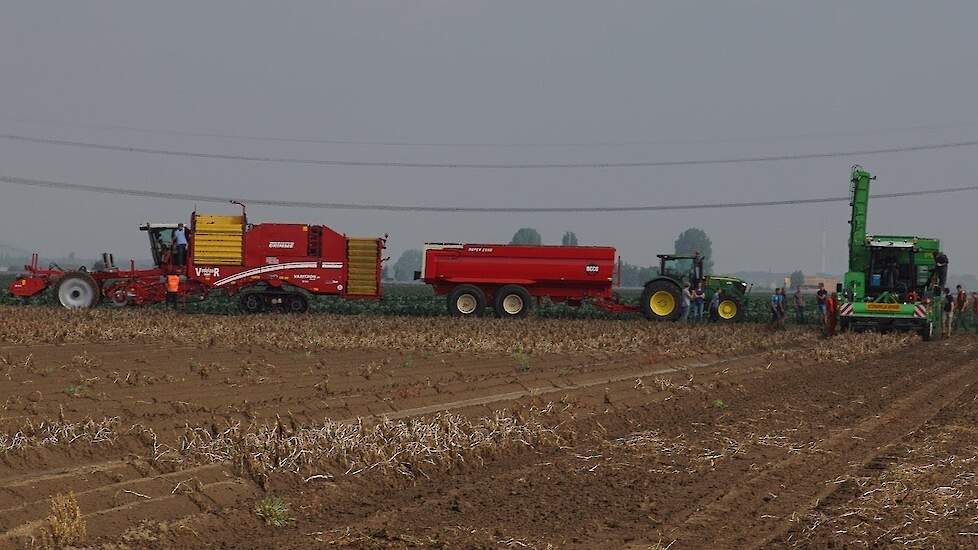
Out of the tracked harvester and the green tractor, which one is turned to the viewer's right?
the green tractor

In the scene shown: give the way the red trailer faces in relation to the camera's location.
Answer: facing to the right of the viewer

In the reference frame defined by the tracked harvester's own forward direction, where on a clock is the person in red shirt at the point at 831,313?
The person in red shirt is roughly at 7 o'clock from the tracked harvester.

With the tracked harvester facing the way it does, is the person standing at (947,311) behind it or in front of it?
behind

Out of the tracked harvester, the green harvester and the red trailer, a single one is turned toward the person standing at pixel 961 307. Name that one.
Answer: the red trailer

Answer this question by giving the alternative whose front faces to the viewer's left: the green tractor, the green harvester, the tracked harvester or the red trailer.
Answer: the tracked harvester

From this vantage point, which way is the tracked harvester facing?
to the viewer's left

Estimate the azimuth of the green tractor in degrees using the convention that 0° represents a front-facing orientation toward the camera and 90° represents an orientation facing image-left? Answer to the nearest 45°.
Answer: approximately 270°

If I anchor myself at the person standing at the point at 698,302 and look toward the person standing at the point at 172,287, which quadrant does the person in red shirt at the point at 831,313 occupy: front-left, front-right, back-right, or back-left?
back-left

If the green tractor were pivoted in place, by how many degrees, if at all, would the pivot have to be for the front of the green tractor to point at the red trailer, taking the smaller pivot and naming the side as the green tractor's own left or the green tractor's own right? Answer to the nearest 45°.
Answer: approximately 135° to the green tractor's own right
